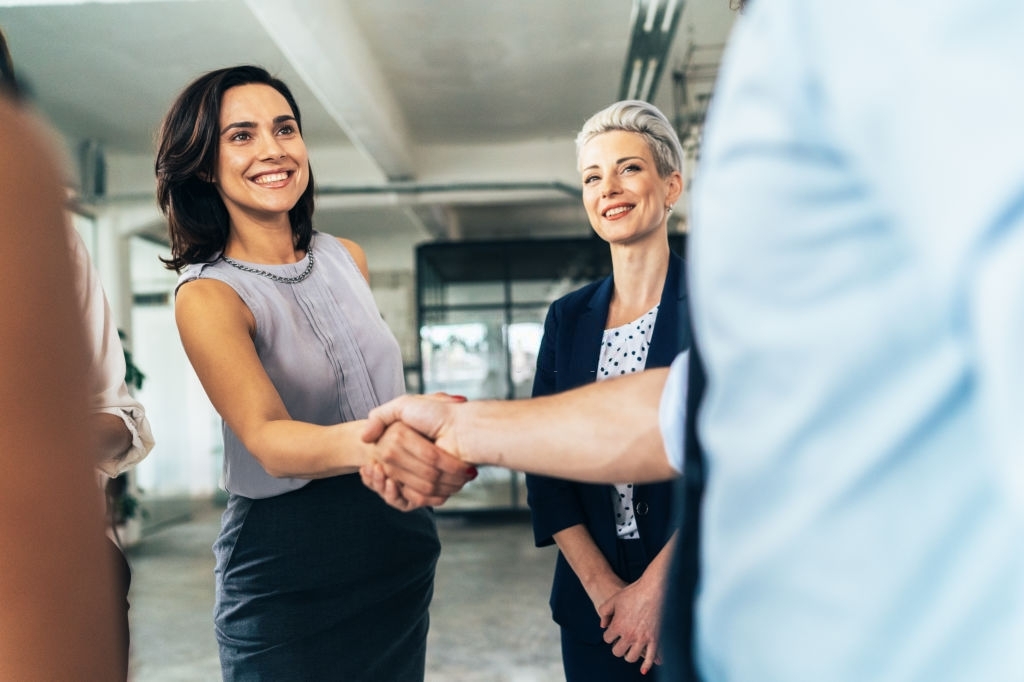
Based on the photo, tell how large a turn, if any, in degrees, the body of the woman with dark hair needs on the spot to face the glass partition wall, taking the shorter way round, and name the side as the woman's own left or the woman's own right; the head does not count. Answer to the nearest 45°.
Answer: approximately 135° to the woman's own left

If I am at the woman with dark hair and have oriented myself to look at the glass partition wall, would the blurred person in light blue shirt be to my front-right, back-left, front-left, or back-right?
back-right

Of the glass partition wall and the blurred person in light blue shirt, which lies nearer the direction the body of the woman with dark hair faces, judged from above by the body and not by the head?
the blurred person in light blue shirt

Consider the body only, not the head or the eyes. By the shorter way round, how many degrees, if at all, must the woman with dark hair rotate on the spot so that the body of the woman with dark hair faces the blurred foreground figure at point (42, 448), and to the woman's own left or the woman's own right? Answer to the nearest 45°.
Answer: approximately 45° to the woman's own right

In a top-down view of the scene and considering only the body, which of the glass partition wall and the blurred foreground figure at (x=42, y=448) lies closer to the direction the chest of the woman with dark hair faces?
the blurred foreground figure

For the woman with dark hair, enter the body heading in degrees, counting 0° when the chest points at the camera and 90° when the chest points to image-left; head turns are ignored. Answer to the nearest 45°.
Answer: approximately 315°
